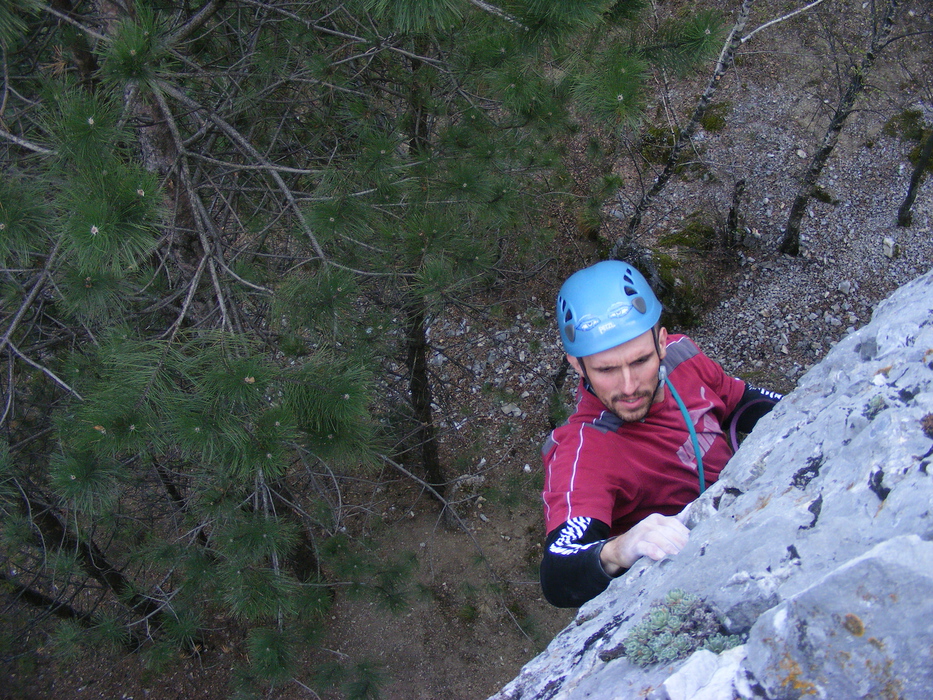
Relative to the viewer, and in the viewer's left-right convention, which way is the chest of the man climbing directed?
facing the viewer and to the right of the viewer

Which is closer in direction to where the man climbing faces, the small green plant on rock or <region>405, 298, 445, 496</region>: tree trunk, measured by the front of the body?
the small green plant on rock

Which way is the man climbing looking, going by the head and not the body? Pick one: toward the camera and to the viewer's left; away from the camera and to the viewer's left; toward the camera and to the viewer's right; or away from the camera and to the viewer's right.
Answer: toward the camera and to the viewer's right

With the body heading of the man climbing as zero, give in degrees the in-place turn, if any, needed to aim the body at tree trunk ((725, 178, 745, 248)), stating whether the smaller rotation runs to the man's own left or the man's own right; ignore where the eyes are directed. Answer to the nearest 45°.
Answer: approximately 135° to the man's own left

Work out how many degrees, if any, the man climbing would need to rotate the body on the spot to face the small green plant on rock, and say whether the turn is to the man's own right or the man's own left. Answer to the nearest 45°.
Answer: approximately 45° to the man's own right

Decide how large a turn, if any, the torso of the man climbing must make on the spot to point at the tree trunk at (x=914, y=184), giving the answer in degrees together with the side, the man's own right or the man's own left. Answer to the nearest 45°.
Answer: approximately 135° to the man's own left

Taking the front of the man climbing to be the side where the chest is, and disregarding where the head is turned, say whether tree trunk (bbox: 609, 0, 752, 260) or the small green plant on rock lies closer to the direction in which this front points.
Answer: the small green plant on rock
